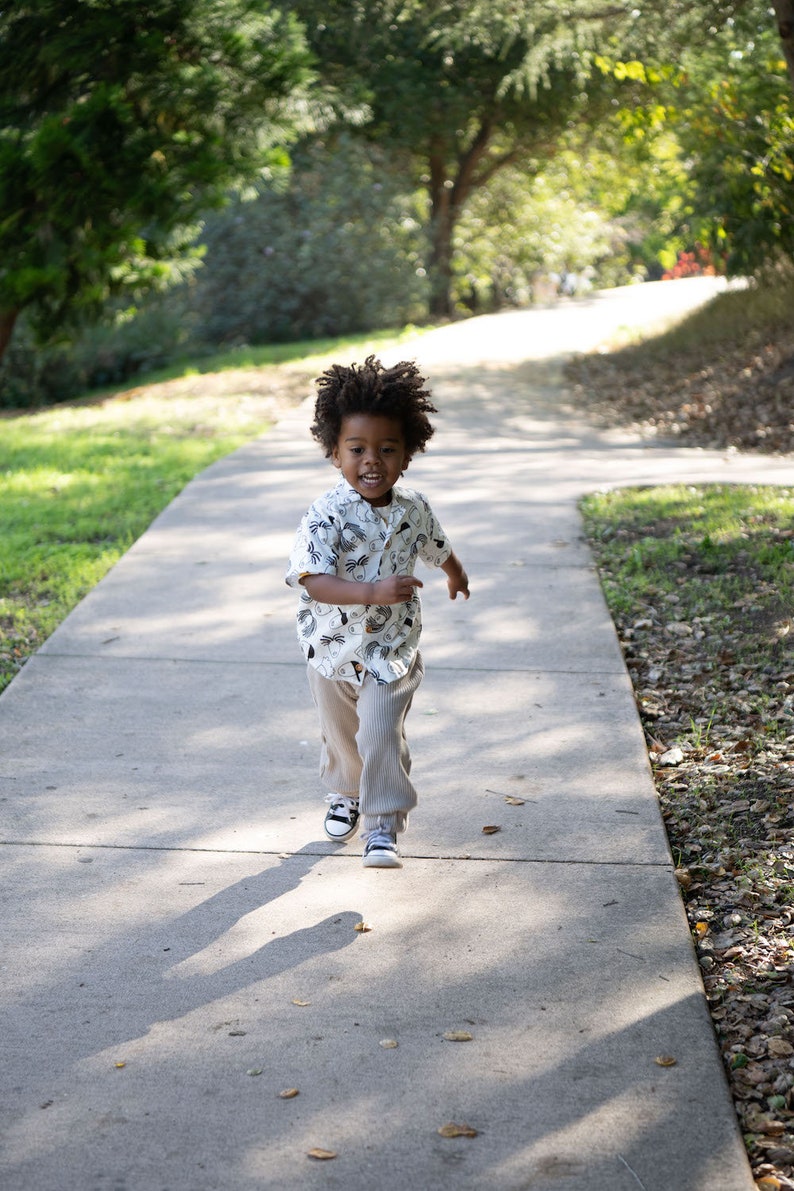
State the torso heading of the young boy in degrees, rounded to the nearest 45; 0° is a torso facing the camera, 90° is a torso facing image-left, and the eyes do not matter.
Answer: approximately 0°

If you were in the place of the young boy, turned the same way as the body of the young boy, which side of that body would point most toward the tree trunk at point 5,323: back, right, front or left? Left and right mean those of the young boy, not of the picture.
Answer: back

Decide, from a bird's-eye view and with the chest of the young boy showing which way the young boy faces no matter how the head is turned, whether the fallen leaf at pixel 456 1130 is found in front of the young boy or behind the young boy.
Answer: in front

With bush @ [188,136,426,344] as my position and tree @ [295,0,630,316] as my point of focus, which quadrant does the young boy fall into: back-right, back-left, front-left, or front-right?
back-right

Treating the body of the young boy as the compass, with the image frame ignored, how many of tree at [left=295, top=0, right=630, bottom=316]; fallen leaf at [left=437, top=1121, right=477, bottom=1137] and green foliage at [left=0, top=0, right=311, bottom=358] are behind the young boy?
2

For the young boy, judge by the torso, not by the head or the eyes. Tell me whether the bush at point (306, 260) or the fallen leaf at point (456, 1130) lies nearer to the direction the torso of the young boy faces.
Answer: the fallen leaf

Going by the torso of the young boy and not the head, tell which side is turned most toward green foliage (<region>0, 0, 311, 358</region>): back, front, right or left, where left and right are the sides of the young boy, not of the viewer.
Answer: back

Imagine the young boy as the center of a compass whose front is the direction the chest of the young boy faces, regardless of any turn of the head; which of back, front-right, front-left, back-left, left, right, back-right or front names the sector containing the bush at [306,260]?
back

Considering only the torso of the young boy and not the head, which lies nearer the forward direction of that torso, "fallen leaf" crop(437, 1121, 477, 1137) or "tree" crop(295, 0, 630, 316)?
the fallen leaf

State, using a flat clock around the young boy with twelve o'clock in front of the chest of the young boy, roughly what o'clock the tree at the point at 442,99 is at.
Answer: The tree is roughly at 6 o'clock from the young boy.
